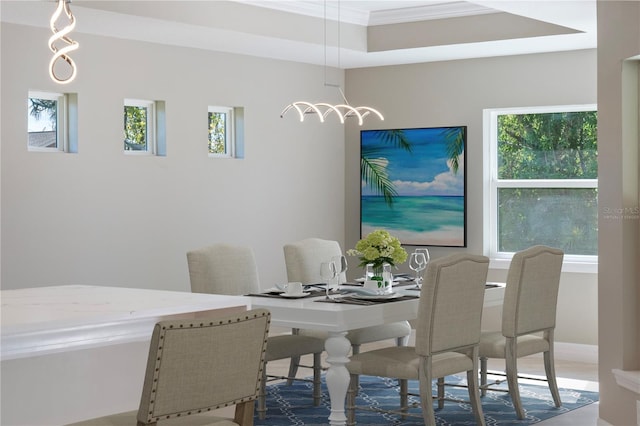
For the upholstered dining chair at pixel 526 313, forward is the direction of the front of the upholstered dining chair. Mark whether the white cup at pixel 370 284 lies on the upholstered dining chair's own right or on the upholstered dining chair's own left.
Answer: on the upholstered dining chair's own left

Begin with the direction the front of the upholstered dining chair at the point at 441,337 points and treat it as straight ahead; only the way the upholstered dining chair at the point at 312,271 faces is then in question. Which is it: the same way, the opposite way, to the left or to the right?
the opposite way

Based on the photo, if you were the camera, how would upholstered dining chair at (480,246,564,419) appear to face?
facing away from the viewer and to the left of the viewer

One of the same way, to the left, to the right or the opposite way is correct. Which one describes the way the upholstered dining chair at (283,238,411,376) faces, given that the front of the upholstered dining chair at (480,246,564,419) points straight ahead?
the opposite way

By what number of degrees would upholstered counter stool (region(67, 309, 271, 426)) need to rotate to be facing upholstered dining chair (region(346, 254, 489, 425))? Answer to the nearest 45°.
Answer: approximately 90° to its right

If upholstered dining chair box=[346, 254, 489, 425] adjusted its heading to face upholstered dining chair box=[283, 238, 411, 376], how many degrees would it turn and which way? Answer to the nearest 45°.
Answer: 0° — it already faces it
